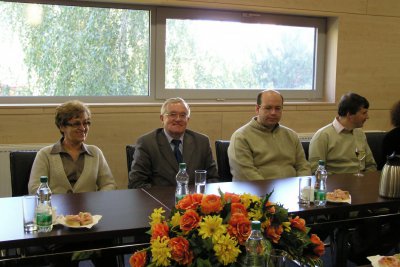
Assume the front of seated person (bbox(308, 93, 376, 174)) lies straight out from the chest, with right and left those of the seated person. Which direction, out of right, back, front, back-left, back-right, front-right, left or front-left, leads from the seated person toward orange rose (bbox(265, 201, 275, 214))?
front-right

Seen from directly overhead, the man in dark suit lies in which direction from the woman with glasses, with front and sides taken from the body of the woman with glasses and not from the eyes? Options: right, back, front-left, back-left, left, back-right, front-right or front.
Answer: left

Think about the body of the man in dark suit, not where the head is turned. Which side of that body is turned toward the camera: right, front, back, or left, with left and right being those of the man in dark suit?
front

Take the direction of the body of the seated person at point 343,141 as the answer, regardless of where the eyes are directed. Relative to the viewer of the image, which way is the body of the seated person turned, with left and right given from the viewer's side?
facing the viewer and to the right of the viewer

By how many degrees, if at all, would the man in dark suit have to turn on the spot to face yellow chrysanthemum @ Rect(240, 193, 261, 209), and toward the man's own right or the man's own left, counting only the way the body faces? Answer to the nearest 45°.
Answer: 0° — they already face it

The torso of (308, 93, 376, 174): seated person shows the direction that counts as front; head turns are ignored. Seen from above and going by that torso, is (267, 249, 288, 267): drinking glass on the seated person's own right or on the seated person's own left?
on the seated person's own right

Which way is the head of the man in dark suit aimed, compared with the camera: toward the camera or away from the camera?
toward the camera

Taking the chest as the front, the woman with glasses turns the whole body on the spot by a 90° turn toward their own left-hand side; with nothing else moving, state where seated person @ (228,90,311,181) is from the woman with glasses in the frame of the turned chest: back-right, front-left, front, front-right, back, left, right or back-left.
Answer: front

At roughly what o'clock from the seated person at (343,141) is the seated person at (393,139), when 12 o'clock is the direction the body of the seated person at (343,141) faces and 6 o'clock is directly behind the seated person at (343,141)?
the seated person at (393,139) is roughly at 10 o'clock from the seated person at (343,141).

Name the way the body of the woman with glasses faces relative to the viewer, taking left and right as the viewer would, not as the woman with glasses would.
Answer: facing the viewer

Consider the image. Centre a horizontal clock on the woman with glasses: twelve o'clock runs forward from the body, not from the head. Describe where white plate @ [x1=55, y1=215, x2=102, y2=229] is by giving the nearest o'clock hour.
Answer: The white plate is roughly at 12 o'clock from the woman with glasses.

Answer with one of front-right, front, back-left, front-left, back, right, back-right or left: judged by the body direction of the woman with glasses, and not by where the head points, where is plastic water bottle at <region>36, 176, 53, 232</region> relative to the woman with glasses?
front

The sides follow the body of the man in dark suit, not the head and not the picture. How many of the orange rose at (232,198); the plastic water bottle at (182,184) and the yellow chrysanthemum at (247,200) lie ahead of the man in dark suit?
3

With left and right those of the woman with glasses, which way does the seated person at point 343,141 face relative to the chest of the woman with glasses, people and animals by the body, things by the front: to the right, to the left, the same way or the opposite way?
the same way

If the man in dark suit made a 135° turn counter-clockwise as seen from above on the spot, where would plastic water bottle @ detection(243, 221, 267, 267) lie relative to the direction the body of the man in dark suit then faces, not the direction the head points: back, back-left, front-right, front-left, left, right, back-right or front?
back-right

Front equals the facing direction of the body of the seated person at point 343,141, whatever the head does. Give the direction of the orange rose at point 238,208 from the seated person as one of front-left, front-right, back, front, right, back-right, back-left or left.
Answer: front-right

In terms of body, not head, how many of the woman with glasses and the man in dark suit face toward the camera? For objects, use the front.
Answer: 2

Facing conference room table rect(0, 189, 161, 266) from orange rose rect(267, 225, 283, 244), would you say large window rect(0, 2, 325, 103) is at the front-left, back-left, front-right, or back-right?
front-right

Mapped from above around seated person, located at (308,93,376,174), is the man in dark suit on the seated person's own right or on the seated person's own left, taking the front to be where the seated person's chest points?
on the seated person's own right

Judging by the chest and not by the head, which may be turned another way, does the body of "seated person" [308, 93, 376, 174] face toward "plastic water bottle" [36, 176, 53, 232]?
no
